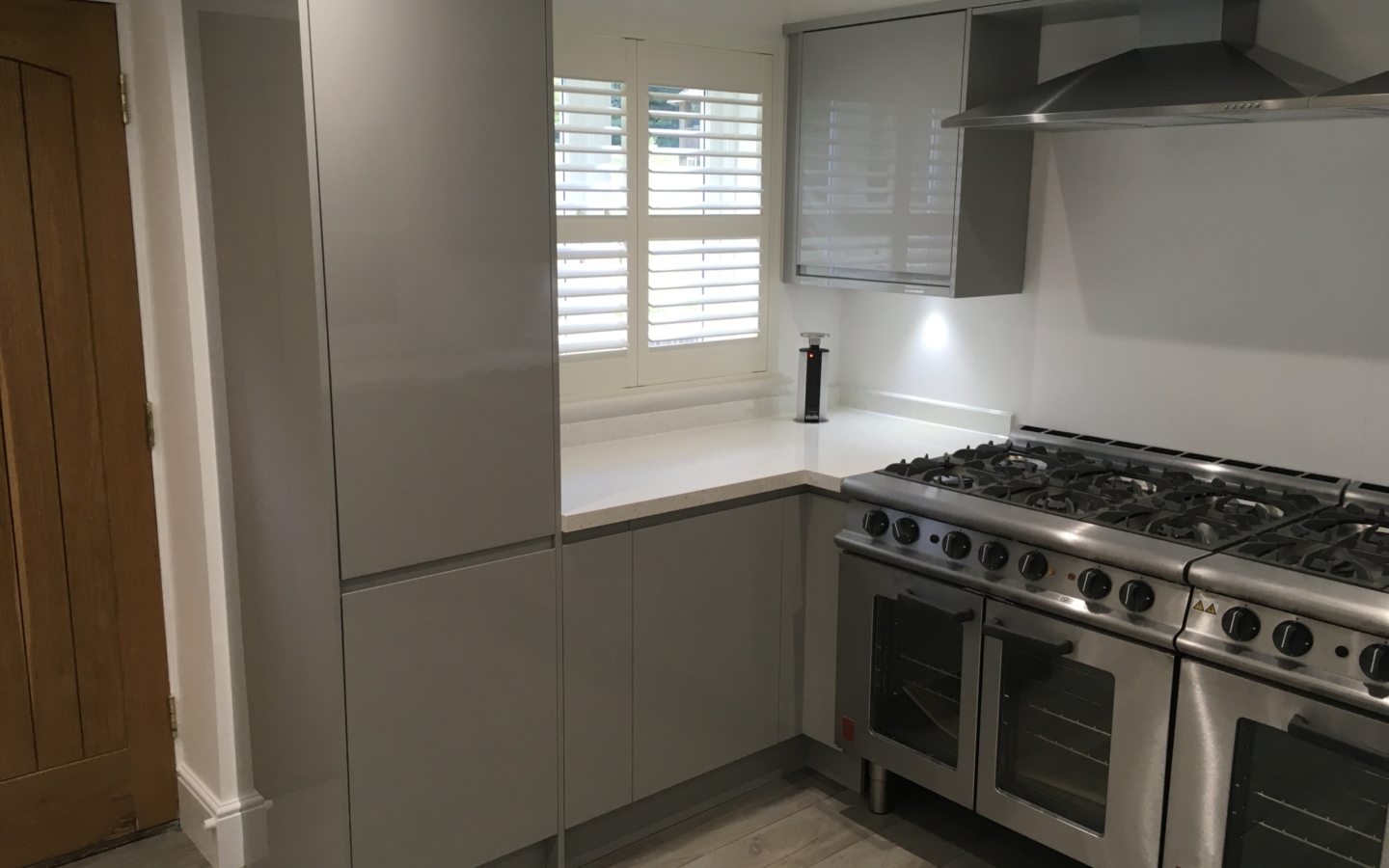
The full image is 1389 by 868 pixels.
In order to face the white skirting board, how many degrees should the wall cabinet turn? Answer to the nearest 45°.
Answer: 0° — it already faces it

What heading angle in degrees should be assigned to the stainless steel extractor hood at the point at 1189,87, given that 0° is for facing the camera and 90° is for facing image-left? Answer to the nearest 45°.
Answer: approximately 45°

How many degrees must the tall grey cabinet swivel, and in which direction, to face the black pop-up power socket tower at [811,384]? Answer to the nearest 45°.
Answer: approximately 90° to its left

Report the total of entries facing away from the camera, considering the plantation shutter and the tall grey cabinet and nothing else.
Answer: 0

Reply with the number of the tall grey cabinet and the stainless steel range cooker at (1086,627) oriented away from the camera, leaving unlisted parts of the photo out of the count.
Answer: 0

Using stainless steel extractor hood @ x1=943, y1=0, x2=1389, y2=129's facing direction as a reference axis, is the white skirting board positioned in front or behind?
in front

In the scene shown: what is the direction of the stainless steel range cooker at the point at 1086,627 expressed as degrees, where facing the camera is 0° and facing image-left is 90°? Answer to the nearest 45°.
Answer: approximately 45°

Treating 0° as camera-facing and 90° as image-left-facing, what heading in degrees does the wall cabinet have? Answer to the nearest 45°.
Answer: approximately 45°

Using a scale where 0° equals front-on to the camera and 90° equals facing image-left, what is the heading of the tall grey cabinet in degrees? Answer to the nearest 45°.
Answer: approximately 315°
